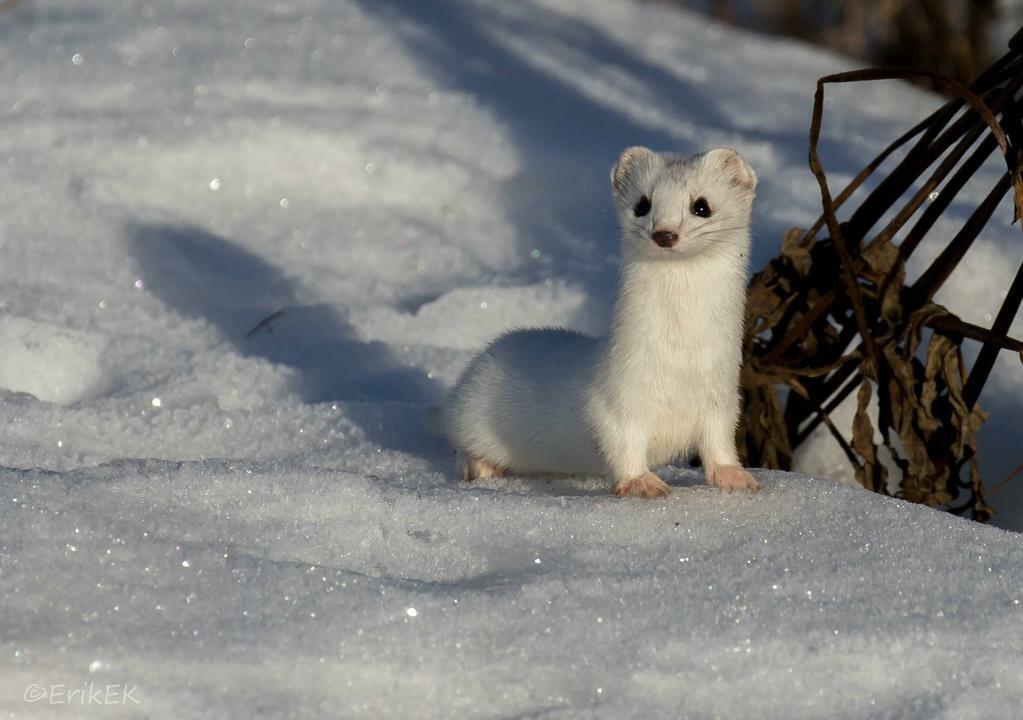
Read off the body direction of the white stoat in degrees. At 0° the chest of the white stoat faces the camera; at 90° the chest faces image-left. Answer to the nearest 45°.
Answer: approximately 315°

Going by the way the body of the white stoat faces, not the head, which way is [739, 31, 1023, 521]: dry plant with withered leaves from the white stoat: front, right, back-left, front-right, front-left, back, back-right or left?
left
